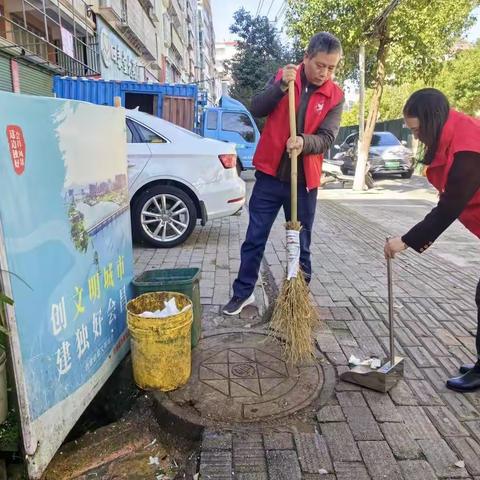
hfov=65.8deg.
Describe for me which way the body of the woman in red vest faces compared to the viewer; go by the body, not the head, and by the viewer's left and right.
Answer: facing to the left of the viewer

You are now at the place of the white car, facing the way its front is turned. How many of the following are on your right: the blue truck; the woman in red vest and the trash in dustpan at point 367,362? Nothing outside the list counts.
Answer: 1

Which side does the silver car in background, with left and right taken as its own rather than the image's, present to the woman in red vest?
front

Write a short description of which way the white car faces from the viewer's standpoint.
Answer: facing to the left of the viewer

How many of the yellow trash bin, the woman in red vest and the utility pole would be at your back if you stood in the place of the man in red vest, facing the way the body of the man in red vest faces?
1

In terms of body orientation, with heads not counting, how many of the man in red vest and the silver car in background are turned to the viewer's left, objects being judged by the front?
0

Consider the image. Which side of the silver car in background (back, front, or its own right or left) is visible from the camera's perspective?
front

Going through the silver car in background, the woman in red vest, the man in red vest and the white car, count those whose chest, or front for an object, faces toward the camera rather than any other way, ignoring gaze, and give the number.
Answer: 2

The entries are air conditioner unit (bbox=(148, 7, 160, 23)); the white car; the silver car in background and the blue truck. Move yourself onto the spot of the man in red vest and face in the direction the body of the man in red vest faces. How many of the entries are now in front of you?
0

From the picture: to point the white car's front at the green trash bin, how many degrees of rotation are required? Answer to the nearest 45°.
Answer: approximately 90° to its left

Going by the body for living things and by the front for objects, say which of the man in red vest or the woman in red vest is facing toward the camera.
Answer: the man in red vest

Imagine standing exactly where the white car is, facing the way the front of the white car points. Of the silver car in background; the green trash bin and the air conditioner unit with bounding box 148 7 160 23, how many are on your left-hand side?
1

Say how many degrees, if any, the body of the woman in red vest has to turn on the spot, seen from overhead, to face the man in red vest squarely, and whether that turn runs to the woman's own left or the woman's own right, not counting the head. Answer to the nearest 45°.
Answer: approximately 45° to the woman's own right

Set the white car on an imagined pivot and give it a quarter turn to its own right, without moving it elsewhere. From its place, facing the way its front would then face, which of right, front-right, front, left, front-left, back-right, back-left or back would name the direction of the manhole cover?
back

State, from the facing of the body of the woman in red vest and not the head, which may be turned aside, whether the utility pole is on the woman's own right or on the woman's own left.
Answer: on the woman's own right
